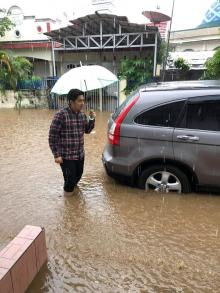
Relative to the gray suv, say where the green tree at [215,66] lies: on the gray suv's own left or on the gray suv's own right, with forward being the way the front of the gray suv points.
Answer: on the gray suv's own left

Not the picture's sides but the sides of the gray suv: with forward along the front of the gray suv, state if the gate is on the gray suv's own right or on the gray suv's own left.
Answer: on the gray suv's own left

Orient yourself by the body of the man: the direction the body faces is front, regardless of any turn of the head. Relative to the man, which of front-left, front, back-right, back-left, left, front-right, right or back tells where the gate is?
back-left

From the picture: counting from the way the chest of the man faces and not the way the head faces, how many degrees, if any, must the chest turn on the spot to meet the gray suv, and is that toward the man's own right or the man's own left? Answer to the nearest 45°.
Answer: approximately 45° to the man's own left

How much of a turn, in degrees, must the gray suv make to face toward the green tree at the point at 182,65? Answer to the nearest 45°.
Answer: approximately 90° to its left

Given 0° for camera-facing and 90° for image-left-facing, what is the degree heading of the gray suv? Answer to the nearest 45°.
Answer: approximately 270°

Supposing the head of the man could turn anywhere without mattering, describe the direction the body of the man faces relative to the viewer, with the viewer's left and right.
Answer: facing the viewer and to the right of the viewer

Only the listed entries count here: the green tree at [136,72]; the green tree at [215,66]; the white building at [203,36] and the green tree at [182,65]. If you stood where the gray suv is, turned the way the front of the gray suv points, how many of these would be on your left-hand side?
4

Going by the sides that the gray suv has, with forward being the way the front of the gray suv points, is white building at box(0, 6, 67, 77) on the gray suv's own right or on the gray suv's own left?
on the gray suv's own left
